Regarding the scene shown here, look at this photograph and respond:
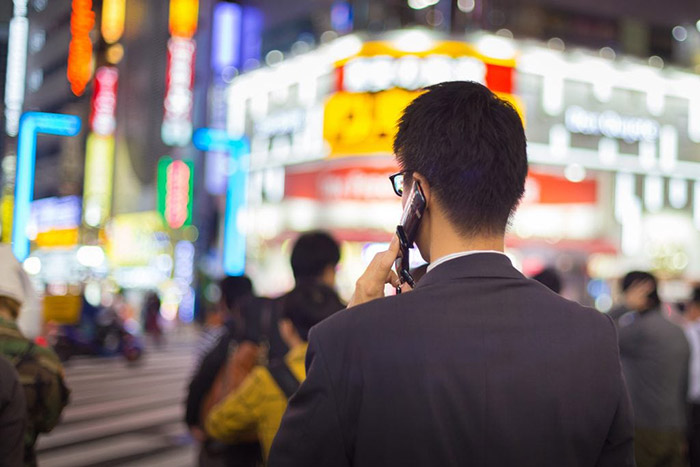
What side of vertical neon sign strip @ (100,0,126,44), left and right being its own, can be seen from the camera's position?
front

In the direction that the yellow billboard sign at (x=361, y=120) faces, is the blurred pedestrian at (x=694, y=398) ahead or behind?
ahead

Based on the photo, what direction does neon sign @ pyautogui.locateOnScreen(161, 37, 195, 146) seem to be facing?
toward the camera

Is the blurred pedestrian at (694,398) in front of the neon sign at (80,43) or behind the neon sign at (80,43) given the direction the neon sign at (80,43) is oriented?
in front

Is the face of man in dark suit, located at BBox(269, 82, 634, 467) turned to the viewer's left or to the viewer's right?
to the viewer's left

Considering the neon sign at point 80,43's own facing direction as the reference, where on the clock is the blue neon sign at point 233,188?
The blue neon sign is roughly at 9 o'clock from the neon sign.

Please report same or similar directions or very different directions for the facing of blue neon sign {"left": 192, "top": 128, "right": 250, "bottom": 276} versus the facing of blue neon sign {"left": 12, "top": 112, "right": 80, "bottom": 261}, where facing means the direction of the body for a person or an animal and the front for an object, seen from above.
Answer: same or similar directions

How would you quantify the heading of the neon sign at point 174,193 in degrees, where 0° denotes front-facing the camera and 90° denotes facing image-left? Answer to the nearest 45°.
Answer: approximately 0°

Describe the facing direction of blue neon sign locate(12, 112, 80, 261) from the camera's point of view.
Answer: facing the viewer

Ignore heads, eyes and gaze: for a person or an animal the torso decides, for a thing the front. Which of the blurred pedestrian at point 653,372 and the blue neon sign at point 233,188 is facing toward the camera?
the blue neon sign

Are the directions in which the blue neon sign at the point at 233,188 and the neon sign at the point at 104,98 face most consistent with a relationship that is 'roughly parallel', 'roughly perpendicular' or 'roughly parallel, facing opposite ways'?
roughly parallel

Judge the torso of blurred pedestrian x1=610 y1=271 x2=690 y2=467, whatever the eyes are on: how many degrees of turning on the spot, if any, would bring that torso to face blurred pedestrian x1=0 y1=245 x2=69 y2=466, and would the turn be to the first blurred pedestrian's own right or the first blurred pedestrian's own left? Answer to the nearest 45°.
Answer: approximately 45° to the first blurred pedestrian's own left
